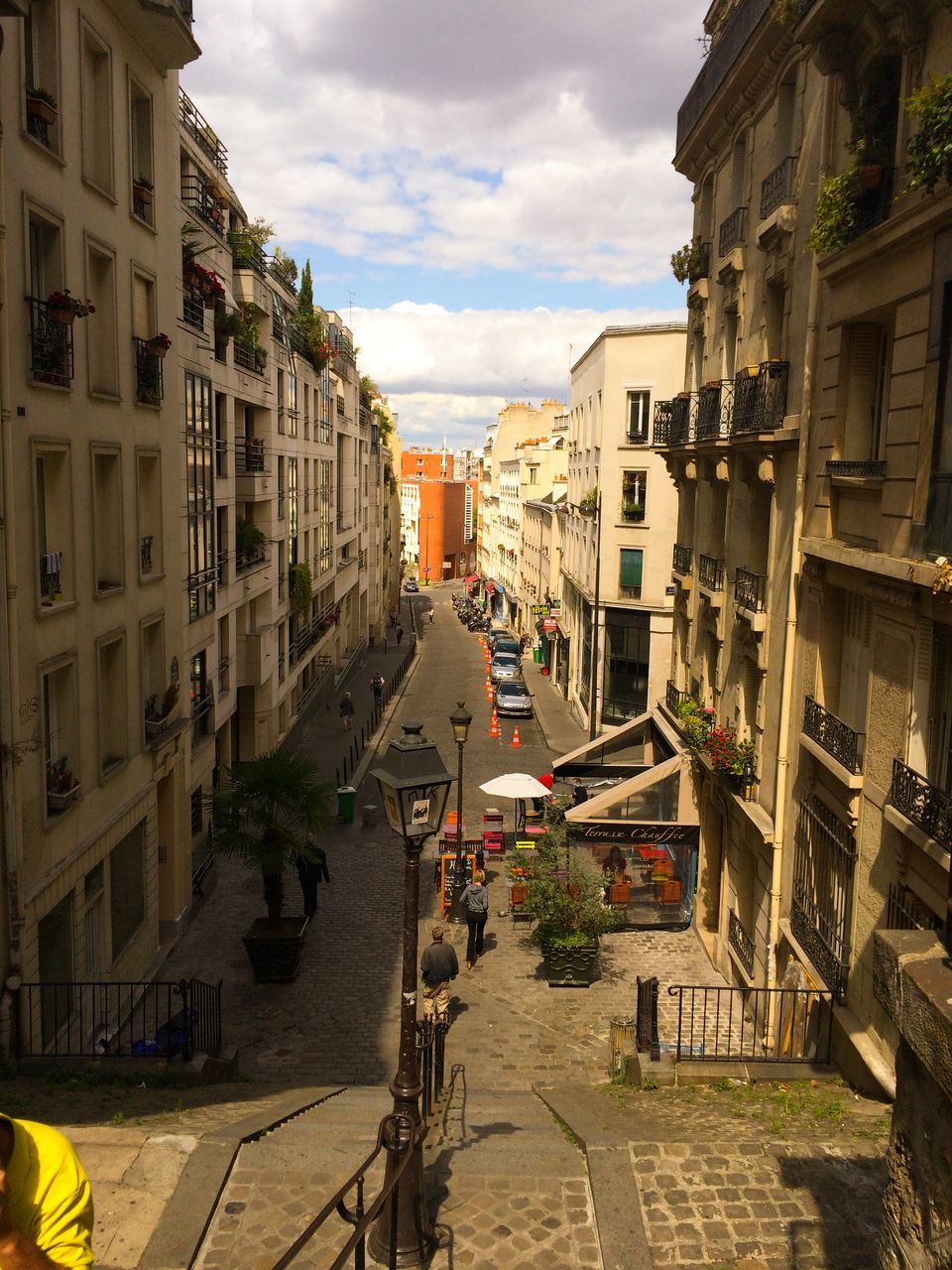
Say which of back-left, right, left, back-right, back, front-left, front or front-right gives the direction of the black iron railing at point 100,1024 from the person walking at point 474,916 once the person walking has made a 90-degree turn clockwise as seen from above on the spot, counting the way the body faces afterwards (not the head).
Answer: back-right

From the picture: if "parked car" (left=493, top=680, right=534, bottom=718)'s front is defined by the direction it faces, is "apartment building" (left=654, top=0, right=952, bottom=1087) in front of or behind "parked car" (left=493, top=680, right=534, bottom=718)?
in front

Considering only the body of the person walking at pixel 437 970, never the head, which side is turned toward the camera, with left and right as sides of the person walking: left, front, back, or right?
back

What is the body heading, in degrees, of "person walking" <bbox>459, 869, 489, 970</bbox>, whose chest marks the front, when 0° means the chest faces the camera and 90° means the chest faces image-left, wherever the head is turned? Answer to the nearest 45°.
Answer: approximately 180°

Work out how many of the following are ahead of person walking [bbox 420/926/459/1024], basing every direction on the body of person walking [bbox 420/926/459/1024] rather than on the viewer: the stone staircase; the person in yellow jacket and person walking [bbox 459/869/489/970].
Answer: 1

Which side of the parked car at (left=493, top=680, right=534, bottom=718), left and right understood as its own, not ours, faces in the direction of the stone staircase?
front

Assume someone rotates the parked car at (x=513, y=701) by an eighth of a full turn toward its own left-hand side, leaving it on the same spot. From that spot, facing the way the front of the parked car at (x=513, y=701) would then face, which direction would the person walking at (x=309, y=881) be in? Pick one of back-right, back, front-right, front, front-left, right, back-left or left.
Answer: front-right

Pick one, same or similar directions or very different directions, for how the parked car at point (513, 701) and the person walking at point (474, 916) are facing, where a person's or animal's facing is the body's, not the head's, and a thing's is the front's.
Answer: very different directions
